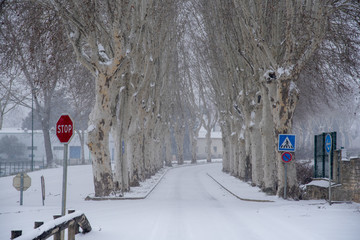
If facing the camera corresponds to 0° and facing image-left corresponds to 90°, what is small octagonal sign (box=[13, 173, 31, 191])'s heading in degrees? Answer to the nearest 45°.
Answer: approximately 180°

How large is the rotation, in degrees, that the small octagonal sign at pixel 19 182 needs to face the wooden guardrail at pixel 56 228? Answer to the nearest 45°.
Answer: approximately 180°

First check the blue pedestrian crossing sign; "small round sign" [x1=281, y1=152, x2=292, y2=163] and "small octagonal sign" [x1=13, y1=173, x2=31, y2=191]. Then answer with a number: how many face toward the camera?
2

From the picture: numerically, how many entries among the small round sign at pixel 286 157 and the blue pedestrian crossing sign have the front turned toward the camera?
2

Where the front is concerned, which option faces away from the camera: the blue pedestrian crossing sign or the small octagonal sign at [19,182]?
the small octagonal sign

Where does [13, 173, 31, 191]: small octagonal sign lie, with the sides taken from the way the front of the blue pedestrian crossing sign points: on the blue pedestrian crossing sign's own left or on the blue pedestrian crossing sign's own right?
on the blue pedestrian crossing sign's own right

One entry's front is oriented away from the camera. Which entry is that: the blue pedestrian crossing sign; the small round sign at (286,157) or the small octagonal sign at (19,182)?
the small octagonal sign at (19,182)
